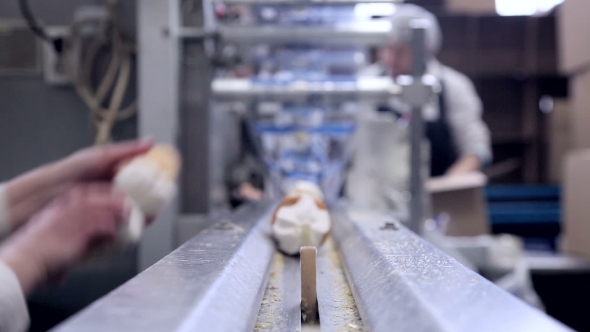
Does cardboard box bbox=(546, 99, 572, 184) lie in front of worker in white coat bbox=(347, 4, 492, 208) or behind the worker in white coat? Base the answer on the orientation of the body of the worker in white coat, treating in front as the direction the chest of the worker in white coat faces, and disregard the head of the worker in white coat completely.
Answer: behind

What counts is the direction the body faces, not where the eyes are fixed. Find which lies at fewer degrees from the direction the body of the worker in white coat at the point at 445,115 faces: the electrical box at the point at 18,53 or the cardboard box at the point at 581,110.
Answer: the electrical box

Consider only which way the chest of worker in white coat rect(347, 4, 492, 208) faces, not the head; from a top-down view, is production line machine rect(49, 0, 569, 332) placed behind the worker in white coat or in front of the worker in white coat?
in front

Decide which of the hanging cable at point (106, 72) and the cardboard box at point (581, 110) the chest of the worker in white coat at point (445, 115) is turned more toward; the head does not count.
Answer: the hanging cable

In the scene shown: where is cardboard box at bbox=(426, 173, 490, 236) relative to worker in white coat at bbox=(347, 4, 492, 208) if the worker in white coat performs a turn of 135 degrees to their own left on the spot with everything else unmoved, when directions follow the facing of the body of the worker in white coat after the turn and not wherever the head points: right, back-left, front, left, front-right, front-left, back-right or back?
right

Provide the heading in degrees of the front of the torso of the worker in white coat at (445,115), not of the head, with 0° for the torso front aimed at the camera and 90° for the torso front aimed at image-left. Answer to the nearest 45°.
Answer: approximately 45°

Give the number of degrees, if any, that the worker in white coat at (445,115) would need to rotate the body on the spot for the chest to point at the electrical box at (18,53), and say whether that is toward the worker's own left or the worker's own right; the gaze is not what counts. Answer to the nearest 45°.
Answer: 0° — they already face it
